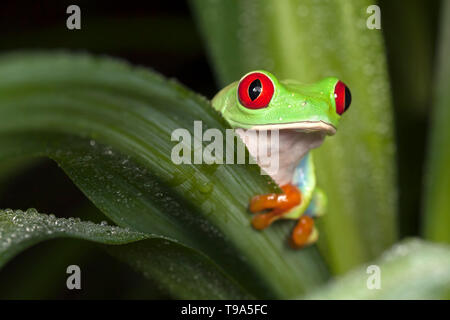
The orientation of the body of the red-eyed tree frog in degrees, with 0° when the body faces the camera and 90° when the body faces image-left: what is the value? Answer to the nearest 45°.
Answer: approximately 315°
